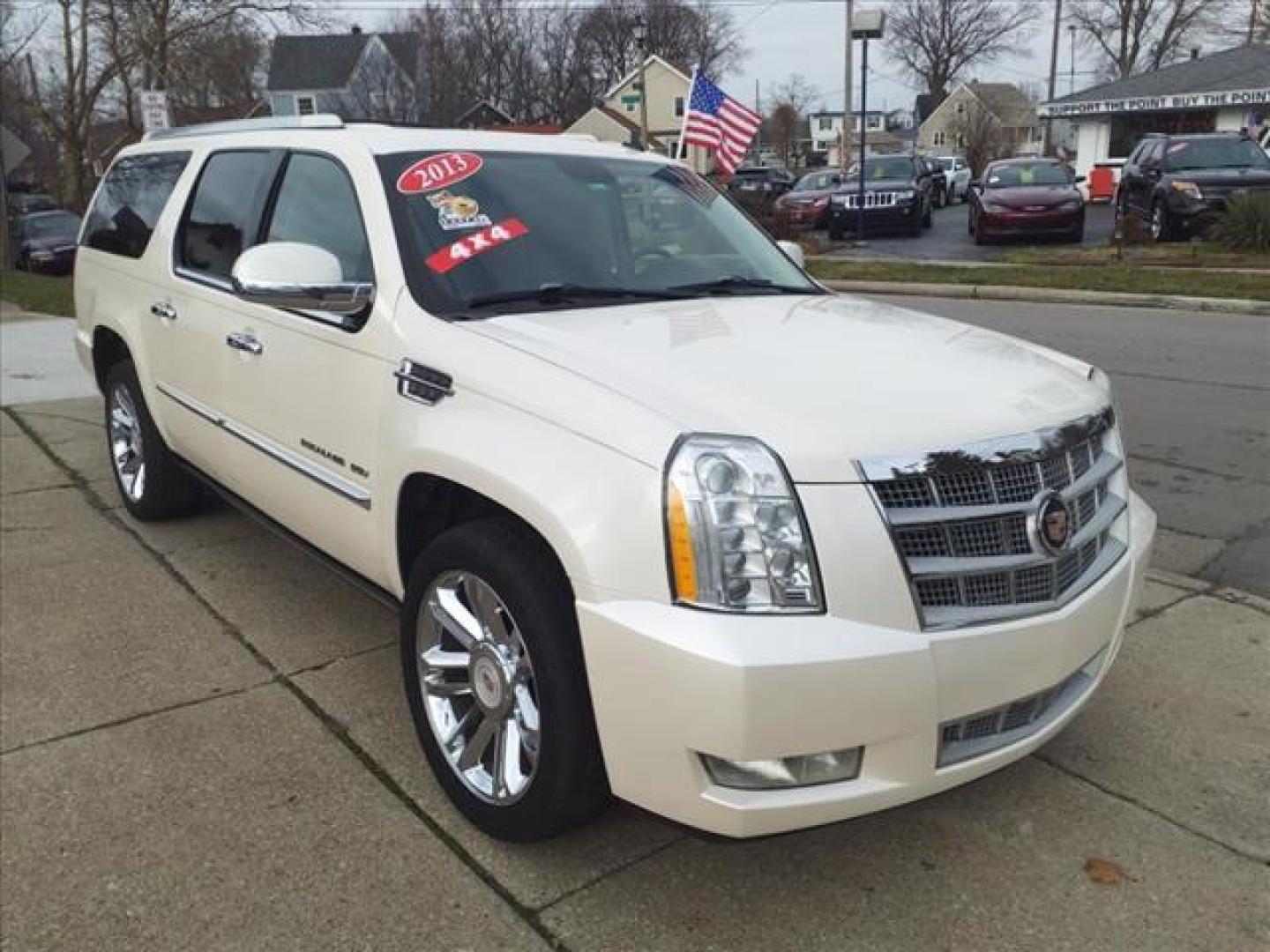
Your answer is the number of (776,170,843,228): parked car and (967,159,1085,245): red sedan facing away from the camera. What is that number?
0

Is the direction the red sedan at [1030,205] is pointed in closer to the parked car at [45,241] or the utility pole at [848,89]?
the parked car

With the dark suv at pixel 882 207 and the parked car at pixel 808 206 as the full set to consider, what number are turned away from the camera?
0

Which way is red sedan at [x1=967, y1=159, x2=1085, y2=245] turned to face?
toward the camera

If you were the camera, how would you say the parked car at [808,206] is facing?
facing the viewer and to the left of the viewer

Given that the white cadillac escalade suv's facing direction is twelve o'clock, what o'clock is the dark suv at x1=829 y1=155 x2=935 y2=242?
The dark suv is roughly at 8 o'clock from the white cadillac escalade suv.

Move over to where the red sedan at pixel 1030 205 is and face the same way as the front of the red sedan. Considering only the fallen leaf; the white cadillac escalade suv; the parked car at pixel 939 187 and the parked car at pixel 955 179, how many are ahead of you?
2

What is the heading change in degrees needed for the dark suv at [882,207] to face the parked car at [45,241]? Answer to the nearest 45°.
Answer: approximately 45° to its right

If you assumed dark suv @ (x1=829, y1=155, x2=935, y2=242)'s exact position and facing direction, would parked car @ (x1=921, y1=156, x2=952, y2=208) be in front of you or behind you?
behind

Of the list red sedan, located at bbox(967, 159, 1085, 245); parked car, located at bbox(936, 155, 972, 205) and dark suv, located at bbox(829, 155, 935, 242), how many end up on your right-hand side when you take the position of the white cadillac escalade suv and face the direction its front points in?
0

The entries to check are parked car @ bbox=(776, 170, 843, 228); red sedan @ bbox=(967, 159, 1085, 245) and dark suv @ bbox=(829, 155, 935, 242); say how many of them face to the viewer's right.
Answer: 0

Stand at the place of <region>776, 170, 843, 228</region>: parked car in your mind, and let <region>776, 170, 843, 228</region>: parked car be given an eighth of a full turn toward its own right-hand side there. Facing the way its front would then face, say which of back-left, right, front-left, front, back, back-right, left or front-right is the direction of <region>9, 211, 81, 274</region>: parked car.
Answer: front

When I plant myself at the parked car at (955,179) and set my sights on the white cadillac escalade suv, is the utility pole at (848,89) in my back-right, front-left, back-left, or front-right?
front-right

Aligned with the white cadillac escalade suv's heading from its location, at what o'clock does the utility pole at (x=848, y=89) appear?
The utility pole is roughly at 8 o'clock from the white cadillac escalade suv.

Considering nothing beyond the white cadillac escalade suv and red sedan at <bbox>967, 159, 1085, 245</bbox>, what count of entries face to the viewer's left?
0

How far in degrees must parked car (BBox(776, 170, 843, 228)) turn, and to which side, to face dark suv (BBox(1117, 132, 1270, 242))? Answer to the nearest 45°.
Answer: approximately 90° to its left

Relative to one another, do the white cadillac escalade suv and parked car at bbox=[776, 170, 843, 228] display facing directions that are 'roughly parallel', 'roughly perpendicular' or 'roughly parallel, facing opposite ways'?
roughly perpendicular
